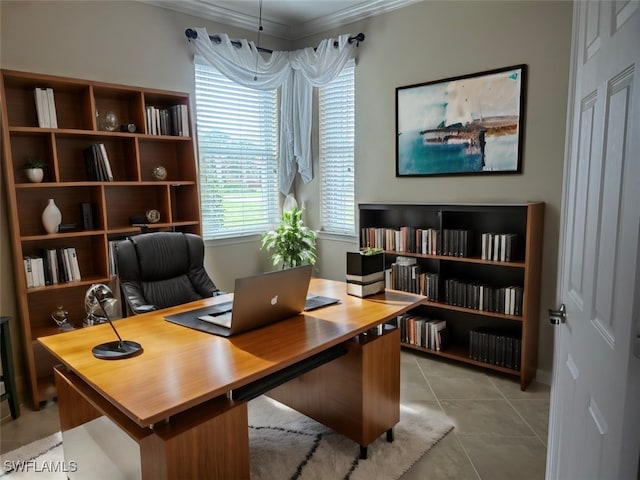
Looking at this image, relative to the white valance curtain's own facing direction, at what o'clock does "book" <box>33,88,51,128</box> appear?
The book is roughly at 2 o'clock from the white valance curtain.

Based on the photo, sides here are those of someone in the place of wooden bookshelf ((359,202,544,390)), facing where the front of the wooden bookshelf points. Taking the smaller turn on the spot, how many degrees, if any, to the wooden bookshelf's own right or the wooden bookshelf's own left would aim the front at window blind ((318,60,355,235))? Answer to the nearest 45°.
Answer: approximately 90° to the wooden bookshelf's own right

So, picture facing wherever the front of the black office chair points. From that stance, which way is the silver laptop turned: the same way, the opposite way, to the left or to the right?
the opposite way

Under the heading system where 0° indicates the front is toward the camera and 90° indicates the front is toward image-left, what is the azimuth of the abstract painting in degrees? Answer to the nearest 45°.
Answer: approximately 45°

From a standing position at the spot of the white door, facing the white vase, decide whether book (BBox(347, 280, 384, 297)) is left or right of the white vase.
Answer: right

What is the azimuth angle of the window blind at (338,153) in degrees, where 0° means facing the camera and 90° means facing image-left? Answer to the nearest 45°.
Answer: approximately 45°

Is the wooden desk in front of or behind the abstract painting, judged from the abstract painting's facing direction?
in front

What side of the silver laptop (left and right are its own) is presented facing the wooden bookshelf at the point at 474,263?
right

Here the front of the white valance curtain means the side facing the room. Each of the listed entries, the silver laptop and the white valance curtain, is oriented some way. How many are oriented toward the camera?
1
